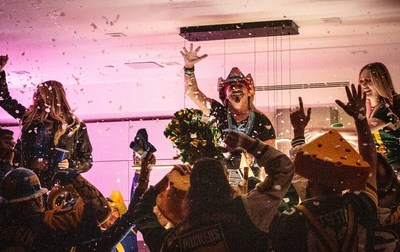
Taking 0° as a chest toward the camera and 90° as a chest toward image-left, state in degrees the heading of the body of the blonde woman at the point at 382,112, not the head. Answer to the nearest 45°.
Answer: approximately 45°

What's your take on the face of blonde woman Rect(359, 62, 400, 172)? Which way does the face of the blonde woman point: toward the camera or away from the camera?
toward the camera

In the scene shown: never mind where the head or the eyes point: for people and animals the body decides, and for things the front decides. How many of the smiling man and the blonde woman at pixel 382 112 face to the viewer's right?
0

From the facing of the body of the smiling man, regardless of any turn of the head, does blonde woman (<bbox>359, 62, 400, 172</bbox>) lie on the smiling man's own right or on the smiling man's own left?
on the smiling man's own left

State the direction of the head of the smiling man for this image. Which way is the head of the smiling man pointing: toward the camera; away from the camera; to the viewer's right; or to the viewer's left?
toward the camera

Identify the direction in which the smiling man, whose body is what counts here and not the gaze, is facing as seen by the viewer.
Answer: toward the camera

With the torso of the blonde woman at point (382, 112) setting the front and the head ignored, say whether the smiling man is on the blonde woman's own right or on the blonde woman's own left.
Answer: on the blonde woman's own right
